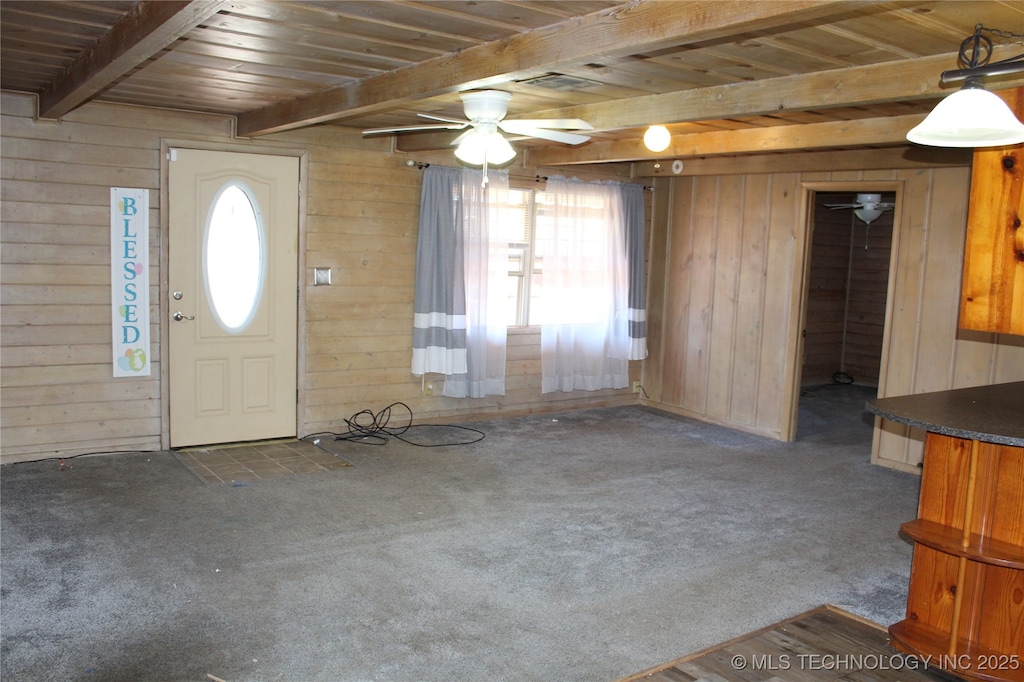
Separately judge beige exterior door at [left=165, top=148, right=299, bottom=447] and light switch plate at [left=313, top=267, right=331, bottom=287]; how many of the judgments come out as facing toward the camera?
2

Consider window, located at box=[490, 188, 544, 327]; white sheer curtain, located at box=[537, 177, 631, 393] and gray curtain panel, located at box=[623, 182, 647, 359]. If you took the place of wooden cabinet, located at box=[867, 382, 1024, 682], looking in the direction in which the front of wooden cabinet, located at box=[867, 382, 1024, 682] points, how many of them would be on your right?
3

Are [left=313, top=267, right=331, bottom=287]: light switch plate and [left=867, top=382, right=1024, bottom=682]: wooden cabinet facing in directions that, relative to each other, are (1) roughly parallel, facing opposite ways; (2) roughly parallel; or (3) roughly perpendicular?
roughly perpendicular

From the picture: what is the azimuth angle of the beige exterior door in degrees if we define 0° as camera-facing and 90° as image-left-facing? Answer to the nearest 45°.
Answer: approximately 0°

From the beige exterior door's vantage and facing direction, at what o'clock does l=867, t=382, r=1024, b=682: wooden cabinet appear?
The wooden cabinet is roughly at 11 o'clock from the beige exterior door.

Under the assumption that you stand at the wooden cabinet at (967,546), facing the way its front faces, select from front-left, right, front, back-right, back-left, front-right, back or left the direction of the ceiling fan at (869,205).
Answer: back-right

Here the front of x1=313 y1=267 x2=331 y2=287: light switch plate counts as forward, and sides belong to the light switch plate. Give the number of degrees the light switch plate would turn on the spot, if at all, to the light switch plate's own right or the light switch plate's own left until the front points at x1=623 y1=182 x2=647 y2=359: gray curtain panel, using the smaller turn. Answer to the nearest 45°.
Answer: approximately 90° to the light switch plate's own left

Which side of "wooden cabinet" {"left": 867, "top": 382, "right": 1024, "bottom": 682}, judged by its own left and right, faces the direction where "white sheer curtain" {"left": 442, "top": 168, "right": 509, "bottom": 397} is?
right

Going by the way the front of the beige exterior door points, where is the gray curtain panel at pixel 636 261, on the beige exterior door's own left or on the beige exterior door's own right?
on the beige exterior door's own left

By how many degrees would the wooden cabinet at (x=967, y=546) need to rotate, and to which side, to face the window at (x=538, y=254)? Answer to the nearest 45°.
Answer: approximately 90° to its right
